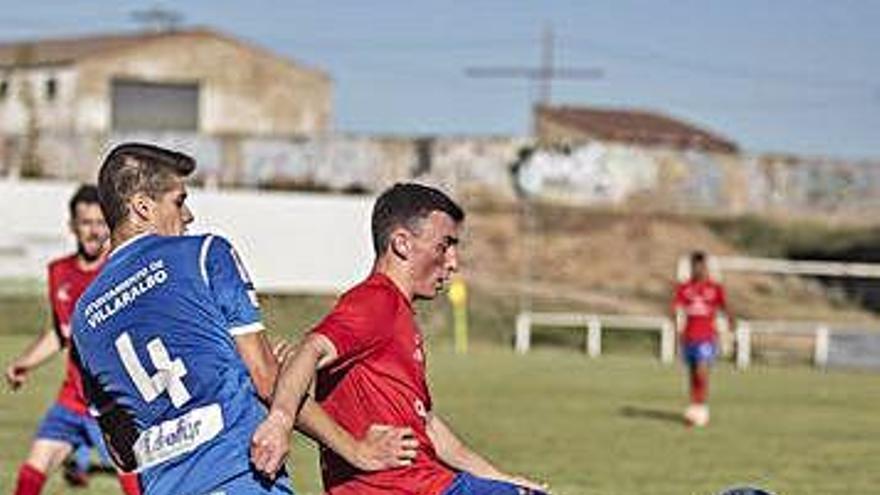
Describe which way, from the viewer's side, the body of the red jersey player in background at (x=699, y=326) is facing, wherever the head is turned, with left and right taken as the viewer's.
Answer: facing the viewer

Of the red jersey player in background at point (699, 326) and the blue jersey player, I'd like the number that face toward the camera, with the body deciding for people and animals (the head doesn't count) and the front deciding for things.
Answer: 1

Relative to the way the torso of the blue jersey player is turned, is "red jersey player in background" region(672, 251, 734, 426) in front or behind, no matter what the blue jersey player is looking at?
in front

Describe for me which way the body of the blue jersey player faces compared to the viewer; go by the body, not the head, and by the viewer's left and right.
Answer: facing away from the viewer and to the right of the viewer

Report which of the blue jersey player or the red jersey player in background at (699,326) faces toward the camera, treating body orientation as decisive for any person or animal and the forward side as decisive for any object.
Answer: the red jersey player in background

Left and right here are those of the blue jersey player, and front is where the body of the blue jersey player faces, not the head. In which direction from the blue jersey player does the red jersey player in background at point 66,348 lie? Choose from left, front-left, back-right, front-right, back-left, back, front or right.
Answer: front-left

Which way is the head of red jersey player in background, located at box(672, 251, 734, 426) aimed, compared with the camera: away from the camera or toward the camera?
toward the camera

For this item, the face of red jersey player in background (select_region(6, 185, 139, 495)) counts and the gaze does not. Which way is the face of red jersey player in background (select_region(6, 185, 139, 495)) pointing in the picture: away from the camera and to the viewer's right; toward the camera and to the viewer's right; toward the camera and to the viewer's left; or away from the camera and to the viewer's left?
toward the camera and to the viewer's right

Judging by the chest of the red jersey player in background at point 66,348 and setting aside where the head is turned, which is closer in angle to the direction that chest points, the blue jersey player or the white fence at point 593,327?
the blue jersey player

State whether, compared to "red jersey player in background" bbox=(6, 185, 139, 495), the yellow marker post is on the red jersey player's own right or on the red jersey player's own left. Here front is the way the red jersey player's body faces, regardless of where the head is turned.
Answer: on the red jersey player's own left

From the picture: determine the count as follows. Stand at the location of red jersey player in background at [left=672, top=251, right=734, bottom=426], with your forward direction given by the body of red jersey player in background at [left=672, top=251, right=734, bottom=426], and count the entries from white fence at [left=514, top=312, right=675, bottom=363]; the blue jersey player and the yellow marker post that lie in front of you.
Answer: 1

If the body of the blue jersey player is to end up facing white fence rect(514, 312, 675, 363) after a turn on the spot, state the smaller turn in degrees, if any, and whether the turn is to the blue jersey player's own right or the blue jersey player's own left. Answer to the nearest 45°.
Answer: approximately 45° to the blue jersey player's own left

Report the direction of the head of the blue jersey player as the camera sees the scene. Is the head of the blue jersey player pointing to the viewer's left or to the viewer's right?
to the viewer's right
